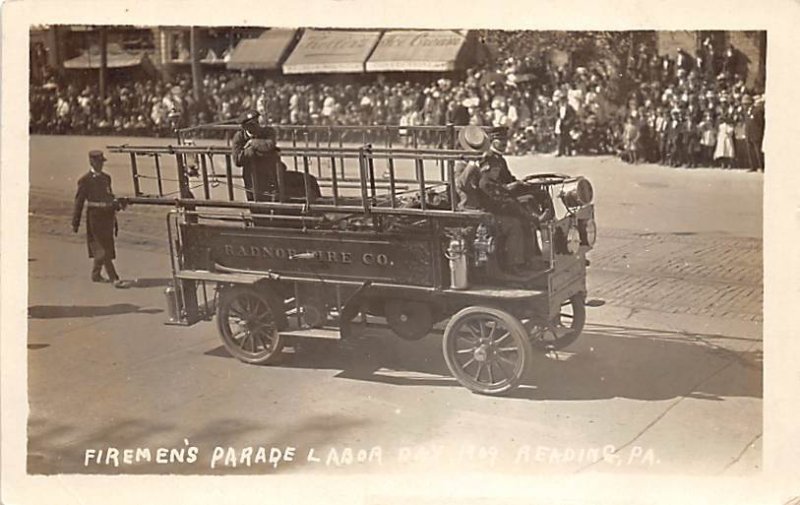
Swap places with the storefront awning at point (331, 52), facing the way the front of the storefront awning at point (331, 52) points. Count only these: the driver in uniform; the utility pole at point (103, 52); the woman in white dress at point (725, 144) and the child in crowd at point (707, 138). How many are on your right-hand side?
1

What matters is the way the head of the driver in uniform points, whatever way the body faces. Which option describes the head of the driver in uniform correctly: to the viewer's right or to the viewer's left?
to the viewer's right

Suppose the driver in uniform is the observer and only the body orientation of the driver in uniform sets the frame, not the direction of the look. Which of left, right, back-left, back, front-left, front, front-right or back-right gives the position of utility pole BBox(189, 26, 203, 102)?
back

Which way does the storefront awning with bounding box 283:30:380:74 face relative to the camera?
toward the camera

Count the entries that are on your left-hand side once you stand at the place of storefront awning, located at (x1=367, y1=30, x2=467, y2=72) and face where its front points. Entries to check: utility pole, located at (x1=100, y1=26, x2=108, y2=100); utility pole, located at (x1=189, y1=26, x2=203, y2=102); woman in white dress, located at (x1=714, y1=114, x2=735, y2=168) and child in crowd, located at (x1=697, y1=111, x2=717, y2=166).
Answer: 2

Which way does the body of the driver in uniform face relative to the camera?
to the viewer's right

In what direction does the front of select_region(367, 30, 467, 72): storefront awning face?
toward the camera

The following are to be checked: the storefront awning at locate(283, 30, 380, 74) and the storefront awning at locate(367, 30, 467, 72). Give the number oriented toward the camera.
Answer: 2

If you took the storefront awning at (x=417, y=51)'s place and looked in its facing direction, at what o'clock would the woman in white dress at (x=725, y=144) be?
The woman in white dress is roughly at 9 o'clock from the storefront awning.

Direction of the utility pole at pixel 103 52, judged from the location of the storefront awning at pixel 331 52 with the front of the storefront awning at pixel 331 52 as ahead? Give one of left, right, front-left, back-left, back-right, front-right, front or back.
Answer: right
